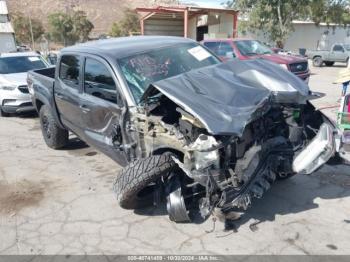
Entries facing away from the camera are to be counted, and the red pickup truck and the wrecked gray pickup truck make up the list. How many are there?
0

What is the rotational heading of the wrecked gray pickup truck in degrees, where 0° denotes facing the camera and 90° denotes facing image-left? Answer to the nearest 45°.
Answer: approximately 315°

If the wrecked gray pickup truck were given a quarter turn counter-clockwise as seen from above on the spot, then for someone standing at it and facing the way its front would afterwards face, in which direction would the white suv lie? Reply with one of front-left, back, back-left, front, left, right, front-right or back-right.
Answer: left

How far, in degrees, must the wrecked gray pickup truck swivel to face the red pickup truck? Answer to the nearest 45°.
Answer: approximately 135° to its left

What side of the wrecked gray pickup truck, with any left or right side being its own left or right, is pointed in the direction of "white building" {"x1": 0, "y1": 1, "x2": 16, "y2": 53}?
back

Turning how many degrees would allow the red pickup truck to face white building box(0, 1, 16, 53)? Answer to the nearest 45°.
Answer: approximately 180°

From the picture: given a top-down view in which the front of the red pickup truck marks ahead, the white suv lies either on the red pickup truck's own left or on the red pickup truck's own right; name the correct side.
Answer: on the red pickup truck's own right

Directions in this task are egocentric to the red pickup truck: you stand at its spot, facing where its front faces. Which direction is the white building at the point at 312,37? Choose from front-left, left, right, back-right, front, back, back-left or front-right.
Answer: back-left

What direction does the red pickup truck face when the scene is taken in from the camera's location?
facing the viewer and to the right of the viewer

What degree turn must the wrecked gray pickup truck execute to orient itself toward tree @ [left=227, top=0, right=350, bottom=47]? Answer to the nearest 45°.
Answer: approximately 135° to its left
